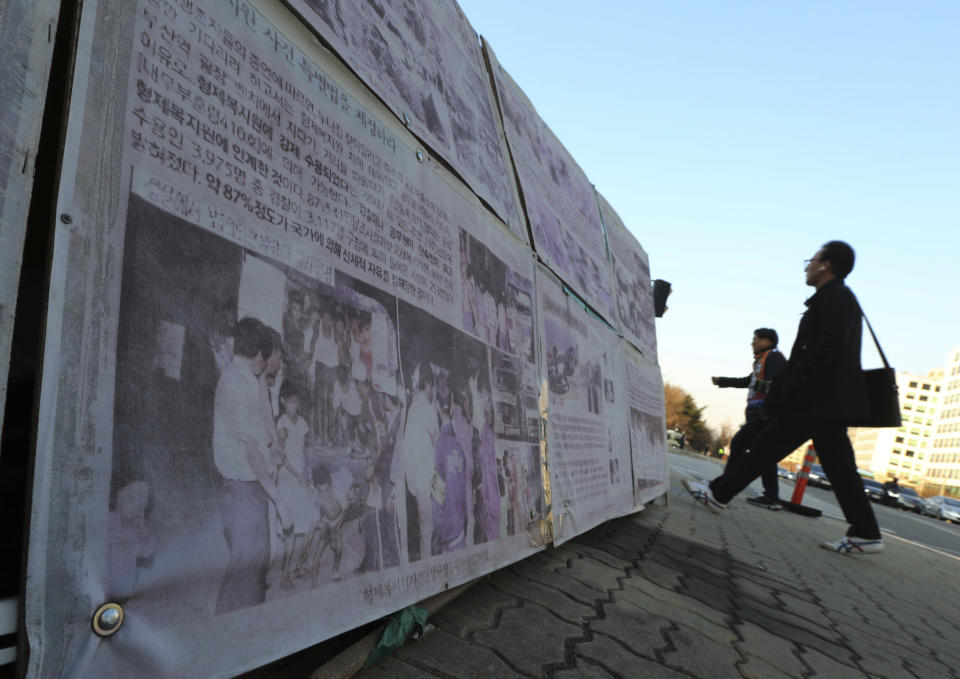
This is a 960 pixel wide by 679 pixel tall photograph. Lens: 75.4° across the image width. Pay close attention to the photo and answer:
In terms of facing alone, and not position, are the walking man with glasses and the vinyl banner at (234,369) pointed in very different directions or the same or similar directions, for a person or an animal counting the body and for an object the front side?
very different directions

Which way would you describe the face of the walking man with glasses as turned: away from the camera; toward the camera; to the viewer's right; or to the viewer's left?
to the viewer's left

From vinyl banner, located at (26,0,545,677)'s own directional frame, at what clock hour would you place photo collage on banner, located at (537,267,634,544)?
The photo collage on banner is roughly at 9 o'clock from the vinyl banner.

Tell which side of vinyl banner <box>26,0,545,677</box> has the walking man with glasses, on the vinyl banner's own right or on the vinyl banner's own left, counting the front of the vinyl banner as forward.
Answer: on the vinyl banner's own left

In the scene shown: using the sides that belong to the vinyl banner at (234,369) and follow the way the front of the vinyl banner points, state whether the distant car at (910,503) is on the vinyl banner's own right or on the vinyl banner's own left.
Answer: on the vinyl banner's own left

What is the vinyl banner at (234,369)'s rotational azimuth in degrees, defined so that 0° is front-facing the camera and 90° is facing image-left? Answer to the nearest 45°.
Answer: approximately 315°

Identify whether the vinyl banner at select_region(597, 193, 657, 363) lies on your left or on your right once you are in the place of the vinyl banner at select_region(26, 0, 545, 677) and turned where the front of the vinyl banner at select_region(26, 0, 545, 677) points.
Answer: on your left

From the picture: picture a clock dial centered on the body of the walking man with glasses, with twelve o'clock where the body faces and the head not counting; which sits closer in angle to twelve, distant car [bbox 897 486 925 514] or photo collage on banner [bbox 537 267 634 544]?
the photo collage on banner

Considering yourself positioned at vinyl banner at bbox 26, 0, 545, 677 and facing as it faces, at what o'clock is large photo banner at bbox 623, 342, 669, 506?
The large photo banner is roughly at 9 o'clock from the vinyl banner.
